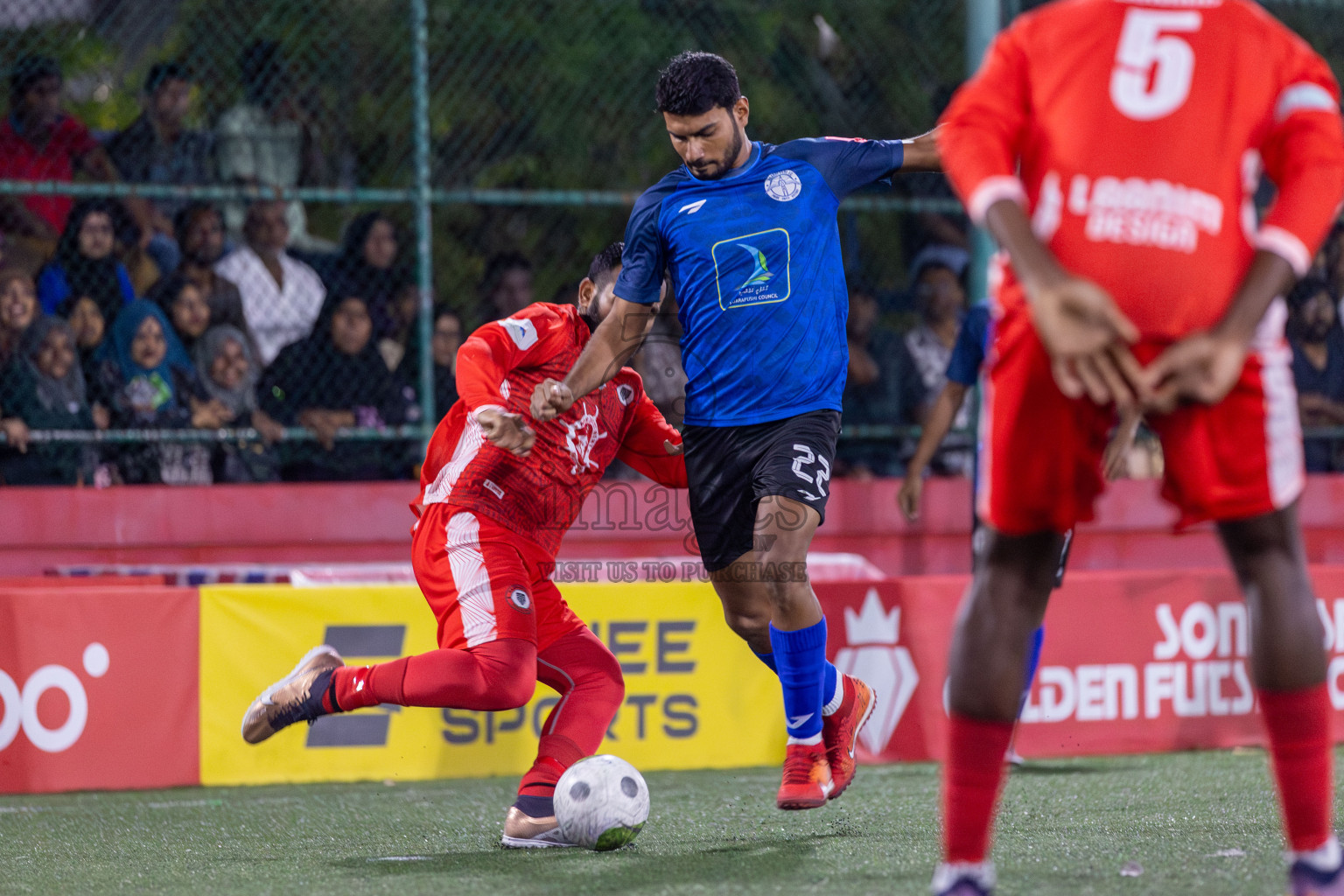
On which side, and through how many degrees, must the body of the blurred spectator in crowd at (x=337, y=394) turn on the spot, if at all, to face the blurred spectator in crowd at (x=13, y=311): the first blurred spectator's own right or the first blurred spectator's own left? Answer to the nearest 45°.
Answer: approximately 90° to the first blurred spectator's own right

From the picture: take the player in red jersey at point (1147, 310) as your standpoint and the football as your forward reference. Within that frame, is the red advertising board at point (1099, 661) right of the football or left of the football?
right

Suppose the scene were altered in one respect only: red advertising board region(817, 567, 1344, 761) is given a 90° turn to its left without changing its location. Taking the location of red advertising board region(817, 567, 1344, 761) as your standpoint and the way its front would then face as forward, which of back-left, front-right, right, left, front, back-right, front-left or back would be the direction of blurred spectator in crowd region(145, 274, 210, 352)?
back

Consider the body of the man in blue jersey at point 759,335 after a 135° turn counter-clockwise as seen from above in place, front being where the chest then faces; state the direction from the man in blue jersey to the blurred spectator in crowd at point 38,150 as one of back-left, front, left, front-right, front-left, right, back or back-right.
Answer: left

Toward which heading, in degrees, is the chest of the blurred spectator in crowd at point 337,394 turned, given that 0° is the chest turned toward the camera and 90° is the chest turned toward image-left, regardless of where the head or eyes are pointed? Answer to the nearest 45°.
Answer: approximately 0°

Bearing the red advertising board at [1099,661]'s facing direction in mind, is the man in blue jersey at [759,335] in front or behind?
in front

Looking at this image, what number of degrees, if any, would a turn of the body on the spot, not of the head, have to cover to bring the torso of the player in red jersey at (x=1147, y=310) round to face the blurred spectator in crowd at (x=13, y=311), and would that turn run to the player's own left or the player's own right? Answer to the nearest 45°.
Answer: approximately 45° to the player's own left

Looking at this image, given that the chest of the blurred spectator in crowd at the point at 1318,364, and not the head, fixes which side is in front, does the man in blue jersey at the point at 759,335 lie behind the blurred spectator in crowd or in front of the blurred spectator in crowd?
in front
